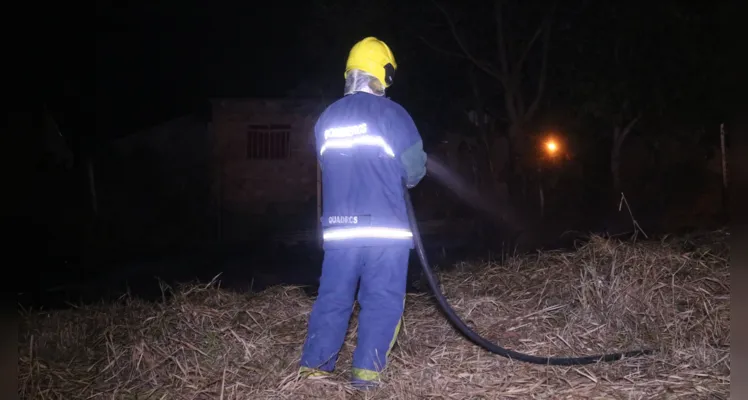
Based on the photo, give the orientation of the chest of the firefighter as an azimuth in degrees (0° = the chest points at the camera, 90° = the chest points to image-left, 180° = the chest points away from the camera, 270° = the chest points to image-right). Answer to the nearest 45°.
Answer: approximately 225°

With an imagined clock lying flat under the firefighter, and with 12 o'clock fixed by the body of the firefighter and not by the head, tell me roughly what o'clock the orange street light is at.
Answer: The orange street light is roughly at 11 o'clock from the firefighter.

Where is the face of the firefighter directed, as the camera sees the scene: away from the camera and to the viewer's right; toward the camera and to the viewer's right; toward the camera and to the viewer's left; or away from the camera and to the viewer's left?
away from the camera and to the viewer's right

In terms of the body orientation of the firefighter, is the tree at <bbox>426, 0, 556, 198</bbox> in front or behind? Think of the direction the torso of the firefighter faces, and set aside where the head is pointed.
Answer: in front

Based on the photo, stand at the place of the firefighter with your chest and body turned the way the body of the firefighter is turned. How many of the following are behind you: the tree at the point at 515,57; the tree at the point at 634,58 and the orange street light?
0

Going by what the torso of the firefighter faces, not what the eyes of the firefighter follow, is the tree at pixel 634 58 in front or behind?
in front
